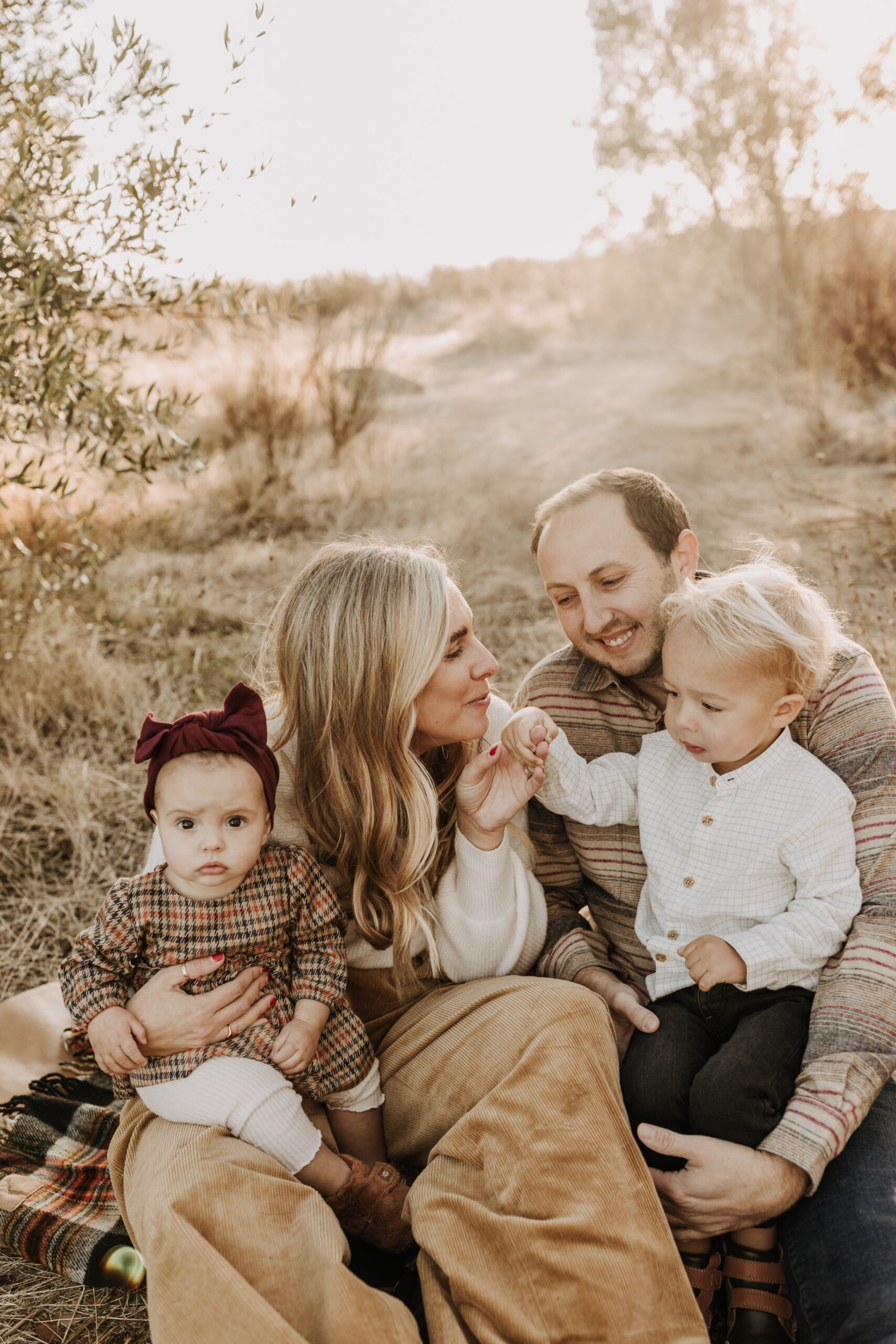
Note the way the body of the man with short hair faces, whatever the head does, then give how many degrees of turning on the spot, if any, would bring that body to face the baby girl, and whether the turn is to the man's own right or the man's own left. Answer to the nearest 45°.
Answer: approximately 45° to the man's own right

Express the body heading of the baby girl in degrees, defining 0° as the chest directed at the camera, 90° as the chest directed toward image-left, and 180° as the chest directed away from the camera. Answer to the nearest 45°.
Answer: approximately 0°

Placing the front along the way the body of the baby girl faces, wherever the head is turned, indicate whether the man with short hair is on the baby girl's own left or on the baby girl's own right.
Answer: on the baby girl's own left

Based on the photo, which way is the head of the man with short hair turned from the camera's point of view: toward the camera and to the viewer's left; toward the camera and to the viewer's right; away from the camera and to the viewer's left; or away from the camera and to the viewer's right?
toward the camera and to the viewer's left

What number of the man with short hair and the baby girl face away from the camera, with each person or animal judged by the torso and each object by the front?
0

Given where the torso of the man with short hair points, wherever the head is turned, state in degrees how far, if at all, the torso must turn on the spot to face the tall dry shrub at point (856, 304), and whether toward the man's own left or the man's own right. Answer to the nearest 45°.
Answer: approximately 135° to the man's own right

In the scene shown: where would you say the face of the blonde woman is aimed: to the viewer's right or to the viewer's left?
to the viewer's right
